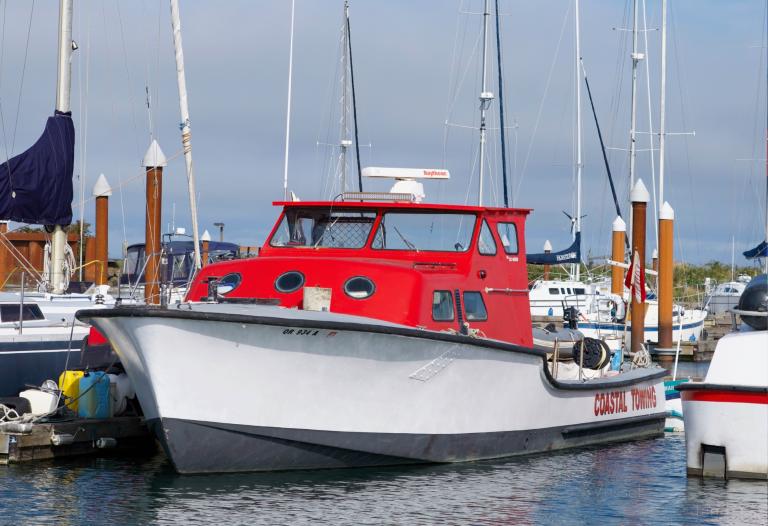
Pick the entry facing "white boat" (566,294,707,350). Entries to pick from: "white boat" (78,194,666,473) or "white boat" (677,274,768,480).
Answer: "white boat" (677,274,768,480)

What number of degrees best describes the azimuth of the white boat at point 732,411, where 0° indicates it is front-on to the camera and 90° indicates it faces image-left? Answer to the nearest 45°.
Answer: approximately 180°

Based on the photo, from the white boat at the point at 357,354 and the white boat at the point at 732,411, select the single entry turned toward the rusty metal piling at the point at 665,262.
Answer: the white boat at the point at 732,411

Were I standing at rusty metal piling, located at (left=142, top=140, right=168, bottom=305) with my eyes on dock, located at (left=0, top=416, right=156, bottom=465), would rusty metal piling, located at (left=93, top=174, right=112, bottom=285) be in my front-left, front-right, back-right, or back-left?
back-right

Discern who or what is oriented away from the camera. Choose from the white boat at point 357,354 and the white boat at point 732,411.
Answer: the white boat at point 732,411

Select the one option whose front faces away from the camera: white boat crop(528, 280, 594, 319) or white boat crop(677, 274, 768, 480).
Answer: white boat crop(677, 274, 768, 480)

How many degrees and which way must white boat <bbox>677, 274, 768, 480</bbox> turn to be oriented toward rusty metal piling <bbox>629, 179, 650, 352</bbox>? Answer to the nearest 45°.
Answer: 0° — it already faces it

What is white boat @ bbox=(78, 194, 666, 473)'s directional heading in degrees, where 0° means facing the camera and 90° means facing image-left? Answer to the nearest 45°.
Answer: approximately 45°

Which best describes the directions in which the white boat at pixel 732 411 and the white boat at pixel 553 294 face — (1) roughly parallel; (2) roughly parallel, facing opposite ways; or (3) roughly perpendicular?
roughly perpendicular
